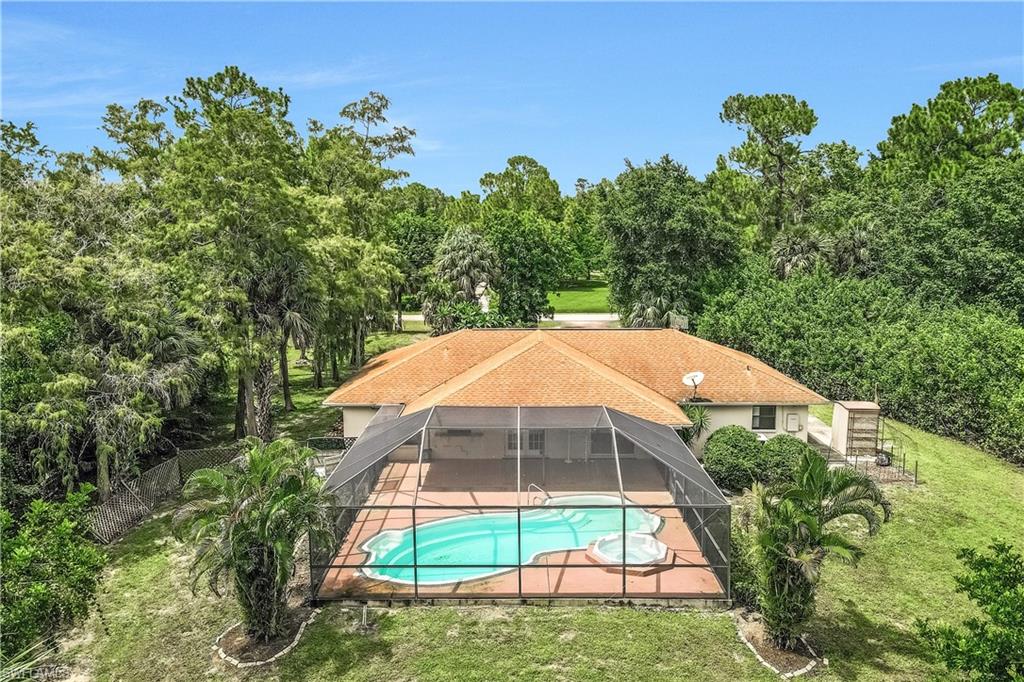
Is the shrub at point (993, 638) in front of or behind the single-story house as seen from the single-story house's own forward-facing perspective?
behind

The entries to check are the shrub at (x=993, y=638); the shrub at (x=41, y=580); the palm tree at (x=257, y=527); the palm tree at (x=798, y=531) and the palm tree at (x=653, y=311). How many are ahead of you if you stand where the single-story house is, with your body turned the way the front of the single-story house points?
1

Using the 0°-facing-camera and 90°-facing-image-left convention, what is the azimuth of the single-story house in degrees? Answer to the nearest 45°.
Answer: approximately 180°

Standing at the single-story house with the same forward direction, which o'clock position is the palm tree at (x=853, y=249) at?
The palm tree is roughly at 1 o'clock from the single-story house.

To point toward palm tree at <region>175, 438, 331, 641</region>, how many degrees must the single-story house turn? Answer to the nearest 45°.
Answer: approximately 135° to its left

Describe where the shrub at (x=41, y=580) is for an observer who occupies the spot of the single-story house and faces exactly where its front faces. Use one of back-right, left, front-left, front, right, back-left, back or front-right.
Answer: back-left

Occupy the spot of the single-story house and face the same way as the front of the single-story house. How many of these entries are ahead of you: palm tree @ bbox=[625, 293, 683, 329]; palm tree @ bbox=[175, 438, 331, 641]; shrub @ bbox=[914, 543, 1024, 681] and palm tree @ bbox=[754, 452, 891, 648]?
1

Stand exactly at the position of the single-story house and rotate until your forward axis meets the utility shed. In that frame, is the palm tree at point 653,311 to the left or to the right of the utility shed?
left

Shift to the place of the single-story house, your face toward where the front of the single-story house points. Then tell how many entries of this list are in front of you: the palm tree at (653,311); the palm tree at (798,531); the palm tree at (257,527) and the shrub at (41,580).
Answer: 1

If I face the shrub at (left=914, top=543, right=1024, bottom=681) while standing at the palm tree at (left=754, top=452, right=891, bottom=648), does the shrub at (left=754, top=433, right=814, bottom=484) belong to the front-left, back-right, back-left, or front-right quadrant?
back-left
